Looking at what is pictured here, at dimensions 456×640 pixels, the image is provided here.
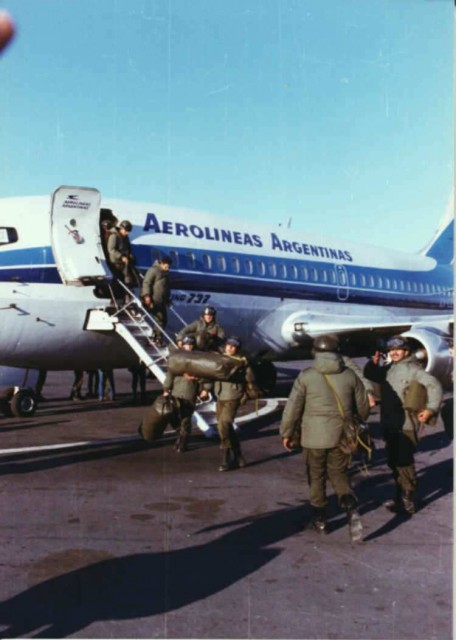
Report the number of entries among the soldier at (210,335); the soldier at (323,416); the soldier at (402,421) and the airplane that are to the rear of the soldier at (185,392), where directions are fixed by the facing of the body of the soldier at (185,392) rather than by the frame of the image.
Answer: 2

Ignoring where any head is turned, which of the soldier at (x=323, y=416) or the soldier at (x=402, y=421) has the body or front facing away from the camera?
the soldier at (x=323, y=416)

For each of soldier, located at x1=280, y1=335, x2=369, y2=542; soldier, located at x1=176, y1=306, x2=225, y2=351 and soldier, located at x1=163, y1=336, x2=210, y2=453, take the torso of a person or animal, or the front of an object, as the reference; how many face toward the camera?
2

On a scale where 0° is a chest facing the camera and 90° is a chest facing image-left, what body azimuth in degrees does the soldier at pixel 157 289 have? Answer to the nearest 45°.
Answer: approximately 315°

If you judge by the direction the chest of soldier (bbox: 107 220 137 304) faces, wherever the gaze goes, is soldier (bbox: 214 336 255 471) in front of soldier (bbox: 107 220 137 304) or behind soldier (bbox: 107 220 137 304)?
in front

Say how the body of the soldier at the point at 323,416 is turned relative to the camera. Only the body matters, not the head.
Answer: away from the camera

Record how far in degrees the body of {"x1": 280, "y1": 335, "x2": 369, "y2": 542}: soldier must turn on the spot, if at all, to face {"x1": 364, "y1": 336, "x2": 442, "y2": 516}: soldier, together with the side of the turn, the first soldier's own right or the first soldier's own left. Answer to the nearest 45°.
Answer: approximately 45° to the first soldier's own right

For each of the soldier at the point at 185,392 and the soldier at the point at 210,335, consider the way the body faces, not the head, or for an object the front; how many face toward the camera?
2

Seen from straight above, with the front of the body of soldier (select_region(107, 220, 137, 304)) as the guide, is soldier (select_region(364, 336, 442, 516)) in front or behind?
in front

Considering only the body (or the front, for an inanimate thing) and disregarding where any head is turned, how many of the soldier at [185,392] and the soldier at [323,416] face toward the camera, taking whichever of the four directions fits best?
1

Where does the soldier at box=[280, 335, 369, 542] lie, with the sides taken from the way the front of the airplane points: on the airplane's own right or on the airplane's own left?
on the airplane's own left
